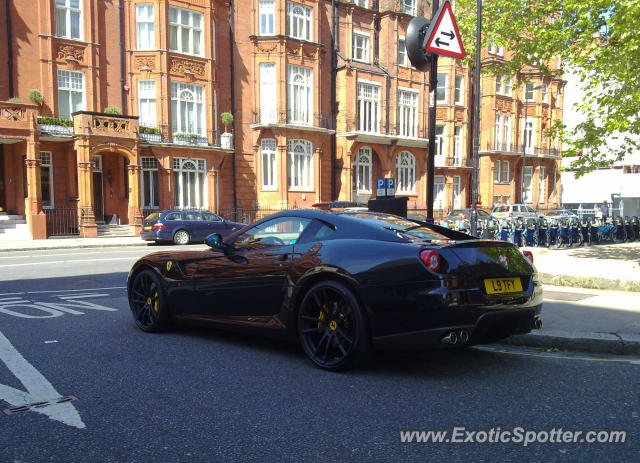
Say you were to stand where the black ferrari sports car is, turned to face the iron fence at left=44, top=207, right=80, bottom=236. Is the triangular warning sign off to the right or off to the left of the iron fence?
right

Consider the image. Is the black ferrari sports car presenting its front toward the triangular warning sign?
no

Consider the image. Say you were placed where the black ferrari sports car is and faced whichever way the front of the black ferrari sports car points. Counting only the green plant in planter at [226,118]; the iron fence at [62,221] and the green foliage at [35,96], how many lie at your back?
0

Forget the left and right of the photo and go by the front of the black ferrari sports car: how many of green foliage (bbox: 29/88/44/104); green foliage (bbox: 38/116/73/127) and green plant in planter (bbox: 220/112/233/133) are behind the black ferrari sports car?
0

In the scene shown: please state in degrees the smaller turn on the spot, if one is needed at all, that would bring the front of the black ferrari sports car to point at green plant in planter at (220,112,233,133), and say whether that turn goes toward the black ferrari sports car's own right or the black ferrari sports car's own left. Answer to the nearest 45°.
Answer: approximately 45° to the black ferrari sports car's own right

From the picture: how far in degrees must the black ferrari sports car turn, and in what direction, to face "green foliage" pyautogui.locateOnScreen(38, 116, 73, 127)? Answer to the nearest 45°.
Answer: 0° — it already faces it

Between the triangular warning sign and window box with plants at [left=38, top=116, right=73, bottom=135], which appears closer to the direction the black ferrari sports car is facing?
the window box with plants

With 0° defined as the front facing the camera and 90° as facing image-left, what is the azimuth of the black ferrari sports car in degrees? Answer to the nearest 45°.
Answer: approximately 135°

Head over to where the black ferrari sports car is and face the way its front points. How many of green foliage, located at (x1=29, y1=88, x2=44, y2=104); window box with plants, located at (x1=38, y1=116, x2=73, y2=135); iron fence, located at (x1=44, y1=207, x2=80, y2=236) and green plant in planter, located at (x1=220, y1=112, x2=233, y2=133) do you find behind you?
0

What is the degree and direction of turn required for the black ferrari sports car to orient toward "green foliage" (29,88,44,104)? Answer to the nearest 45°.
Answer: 0° — it already faces it

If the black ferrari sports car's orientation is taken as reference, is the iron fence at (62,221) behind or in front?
in front

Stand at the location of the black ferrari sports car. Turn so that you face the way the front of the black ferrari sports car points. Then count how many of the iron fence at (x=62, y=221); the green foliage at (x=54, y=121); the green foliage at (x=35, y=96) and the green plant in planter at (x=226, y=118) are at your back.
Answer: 0

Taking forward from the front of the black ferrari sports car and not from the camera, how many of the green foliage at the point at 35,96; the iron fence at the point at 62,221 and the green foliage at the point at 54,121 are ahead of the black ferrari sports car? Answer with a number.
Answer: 3

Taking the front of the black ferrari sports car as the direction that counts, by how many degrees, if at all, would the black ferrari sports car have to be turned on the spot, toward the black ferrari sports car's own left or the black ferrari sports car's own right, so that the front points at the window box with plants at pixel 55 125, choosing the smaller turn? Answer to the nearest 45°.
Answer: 0° — it already faces it
